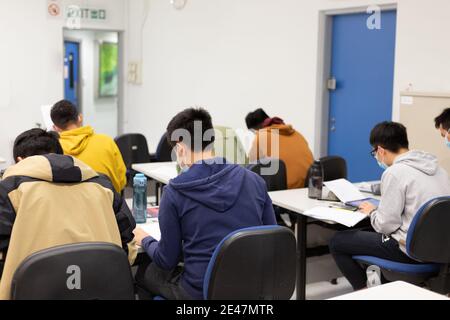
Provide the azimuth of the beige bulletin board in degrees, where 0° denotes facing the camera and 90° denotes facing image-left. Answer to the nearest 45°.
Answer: approximately 0°

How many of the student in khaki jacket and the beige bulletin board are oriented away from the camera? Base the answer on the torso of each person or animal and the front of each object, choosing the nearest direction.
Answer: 1

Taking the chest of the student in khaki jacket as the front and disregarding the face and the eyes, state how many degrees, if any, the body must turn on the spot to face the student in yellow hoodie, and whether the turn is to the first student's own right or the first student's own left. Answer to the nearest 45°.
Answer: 0° — they already face them

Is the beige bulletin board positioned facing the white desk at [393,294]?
yes

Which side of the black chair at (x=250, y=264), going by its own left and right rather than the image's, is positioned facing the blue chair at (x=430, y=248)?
right

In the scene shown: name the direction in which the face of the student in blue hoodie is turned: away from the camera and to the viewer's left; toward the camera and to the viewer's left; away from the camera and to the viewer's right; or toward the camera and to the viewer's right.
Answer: away from the camera and to the viewer's left

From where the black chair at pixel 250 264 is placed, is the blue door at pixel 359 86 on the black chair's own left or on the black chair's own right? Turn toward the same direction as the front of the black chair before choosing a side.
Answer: on the black chair's own right

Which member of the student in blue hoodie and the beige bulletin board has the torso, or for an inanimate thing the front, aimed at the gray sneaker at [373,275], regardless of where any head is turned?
the beige bulletin board

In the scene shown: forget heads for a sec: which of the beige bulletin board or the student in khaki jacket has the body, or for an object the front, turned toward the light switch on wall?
the student in khaki jacket

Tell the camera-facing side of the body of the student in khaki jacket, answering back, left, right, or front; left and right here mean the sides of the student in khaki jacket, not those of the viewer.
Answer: back

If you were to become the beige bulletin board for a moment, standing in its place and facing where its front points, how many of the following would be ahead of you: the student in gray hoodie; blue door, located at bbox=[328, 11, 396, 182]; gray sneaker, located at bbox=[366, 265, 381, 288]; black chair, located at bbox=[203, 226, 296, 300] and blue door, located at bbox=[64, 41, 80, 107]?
3

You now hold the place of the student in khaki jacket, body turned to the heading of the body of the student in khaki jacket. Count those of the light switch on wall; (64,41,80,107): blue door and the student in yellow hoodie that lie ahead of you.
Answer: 3

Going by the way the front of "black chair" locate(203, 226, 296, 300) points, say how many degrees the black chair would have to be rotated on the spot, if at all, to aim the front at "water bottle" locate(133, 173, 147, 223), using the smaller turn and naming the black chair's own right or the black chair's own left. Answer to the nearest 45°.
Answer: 0° — it already faces it
